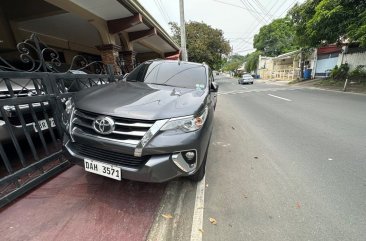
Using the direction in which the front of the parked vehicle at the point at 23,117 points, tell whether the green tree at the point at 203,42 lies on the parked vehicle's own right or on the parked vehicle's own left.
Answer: on the parked vehicle's own left

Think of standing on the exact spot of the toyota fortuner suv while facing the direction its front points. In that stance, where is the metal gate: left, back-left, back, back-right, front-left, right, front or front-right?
right

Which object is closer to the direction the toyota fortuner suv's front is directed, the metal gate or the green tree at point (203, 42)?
the metal gate

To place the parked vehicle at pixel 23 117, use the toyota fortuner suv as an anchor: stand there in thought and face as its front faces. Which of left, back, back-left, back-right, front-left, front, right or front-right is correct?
right

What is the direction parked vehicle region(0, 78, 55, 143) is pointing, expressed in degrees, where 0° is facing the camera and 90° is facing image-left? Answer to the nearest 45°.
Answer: approximately 315°

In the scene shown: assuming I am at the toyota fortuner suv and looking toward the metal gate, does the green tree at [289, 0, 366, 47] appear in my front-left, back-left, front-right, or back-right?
back-right

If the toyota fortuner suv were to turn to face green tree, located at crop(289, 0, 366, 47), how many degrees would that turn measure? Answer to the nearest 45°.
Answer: approximately 180°

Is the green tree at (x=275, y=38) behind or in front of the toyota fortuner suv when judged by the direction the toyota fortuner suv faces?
behind
